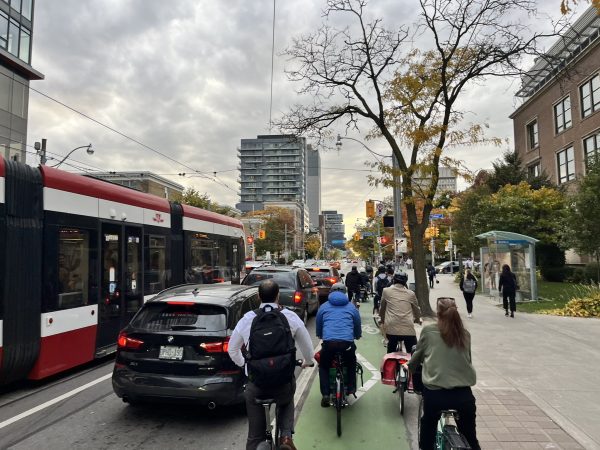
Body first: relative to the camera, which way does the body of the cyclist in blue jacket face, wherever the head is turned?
away from the camera

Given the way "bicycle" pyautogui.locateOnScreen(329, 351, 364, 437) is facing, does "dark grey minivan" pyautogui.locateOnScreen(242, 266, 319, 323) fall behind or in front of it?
in front

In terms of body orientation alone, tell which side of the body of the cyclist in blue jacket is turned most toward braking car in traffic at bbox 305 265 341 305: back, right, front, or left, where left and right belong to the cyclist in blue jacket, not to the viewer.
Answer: front

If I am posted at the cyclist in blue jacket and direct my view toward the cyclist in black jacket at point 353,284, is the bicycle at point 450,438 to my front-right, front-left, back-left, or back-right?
back-right

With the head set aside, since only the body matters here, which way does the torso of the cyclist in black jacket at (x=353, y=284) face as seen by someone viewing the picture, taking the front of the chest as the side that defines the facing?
away from the camera

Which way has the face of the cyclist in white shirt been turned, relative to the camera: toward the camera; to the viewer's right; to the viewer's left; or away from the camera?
away from the camera

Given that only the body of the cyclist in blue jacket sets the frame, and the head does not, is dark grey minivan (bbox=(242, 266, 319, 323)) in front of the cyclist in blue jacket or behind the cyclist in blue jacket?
in front

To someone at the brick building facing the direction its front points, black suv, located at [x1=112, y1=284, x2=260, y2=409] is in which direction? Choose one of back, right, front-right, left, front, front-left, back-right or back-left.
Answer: front-left

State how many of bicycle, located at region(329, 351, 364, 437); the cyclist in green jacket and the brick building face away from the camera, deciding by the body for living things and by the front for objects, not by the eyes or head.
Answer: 2

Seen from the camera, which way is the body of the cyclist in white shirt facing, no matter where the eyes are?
away from the camera

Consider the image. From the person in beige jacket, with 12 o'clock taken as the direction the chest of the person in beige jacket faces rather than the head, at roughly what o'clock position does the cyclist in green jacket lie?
The cyclist in green jacket is roughly at 6 o'clock from the person in beige jacket.

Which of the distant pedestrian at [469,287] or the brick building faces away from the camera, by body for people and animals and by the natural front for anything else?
the distant pedestrian

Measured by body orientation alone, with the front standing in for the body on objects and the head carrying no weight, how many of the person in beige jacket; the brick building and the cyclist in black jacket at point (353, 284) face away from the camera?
2

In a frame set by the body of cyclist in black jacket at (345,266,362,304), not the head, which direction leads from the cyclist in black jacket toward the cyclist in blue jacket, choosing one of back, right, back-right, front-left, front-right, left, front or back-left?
back

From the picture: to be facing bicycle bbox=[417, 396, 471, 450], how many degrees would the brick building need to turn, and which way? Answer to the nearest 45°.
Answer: approximately 45° to its left

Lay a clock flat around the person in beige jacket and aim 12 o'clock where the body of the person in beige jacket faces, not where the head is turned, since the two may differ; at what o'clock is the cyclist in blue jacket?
The cyclist in blue jacket is roughly at 7 o'clock from the person in beige jacket.

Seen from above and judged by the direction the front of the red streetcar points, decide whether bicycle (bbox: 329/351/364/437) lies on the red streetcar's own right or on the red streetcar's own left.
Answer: on the red streetcar's own right

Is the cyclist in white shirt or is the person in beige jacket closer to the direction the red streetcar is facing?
the person in beige jacket
